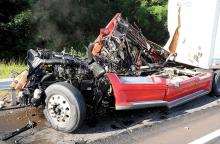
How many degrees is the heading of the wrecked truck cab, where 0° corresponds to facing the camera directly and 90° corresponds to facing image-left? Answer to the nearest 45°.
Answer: approximately 45°
